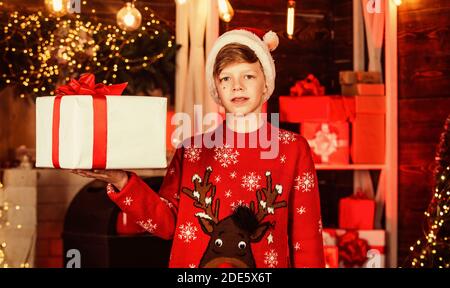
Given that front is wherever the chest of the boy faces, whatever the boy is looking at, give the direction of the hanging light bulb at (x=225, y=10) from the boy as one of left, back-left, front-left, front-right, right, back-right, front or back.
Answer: back

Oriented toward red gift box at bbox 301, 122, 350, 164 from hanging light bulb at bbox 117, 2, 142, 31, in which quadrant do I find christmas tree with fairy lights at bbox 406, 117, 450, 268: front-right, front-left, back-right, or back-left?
front-right

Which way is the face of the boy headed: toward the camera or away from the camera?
toward the camera

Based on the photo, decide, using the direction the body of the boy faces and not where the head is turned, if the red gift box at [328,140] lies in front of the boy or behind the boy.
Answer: behind

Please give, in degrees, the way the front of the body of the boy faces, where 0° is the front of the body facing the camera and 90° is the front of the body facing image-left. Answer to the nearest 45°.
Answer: approximately 0°

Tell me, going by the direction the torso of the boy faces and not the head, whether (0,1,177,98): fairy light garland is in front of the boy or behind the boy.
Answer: behind

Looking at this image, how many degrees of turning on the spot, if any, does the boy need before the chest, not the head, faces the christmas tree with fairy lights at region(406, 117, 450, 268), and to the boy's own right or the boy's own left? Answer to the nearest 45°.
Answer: approximately 135° to the boy's own left

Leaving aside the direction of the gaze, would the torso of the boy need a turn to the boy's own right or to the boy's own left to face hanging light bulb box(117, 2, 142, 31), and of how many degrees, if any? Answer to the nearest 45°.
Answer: approximately 180°

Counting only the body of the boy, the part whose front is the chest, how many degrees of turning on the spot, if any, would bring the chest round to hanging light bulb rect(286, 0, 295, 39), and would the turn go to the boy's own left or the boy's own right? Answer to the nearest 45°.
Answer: approximately 180°

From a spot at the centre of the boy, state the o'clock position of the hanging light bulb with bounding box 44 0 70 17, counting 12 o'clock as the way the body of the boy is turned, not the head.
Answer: The hanging light bulb is roughly at 5 o'clock from the boy.

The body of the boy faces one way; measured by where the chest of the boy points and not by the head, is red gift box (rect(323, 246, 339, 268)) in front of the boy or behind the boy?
behind
